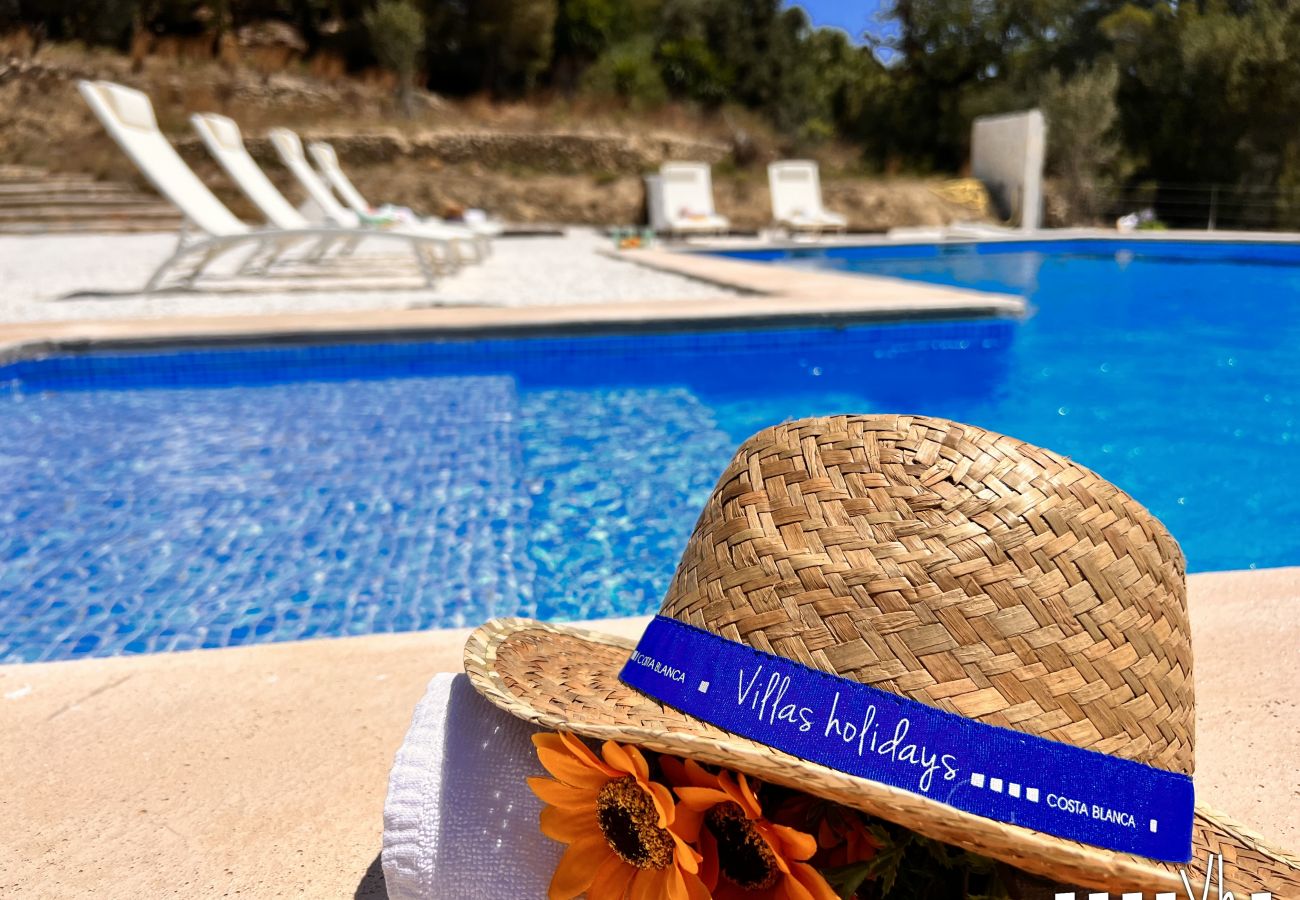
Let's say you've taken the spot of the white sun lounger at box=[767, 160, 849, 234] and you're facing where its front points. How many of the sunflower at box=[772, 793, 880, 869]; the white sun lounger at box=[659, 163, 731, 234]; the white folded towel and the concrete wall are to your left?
1

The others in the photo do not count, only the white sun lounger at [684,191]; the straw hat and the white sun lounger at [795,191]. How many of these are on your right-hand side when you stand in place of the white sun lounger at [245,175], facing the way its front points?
1

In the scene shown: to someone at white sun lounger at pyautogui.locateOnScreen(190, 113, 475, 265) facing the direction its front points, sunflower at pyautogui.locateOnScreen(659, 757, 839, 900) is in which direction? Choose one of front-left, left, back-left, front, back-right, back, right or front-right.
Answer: right

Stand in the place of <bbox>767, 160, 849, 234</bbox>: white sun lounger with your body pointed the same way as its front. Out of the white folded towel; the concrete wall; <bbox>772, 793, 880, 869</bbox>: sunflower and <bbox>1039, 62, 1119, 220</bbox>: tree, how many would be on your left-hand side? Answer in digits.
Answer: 2

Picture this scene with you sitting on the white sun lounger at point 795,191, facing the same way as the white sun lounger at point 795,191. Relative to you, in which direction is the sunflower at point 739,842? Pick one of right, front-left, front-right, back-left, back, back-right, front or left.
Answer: front-right

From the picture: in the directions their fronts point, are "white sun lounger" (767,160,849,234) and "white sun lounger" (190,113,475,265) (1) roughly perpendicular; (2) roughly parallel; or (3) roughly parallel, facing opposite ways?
roughly perpendicular

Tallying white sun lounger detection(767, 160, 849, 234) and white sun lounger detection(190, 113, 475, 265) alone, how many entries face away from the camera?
0

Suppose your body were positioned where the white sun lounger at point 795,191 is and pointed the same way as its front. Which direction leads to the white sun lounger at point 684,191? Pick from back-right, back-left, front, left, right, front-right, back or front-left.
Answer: back-right

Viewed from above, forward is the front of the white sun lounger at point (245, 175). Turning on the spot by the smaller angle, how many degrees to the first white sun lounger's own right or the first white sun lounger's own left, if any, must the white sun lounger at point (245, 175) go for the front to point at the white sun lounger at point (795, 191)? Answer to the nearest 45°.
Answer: approximately 45° to the first white sun lounger's own left

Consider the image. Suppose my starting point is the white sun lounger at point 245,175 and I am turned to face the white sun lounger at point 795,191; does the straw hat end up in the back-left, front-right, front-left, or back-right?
back-right

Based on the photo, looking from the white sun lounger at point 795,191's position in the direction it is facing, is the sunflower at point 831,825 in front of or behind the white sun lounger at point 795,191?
in front

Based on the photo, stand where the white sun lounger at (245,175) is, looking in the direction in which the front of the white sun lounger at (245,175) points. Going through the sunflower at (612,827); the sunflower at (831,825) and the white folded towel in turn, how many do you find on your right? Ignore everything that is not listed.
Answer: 3

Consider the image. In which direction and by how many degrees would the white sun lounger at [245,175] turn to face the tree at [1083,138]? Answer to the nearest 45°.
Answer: approximately 45° to its left

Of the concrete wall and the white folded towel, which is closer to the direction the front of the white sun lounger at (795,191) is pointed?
the white folded towel

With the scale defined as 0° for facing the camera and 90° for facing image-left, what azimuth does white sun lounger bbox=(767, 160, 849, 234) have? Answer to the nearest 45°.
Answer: approximately 315°

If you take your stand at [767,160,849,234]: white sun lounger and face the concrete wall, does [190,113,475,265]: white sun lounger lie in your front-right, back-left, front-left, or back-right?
back-right

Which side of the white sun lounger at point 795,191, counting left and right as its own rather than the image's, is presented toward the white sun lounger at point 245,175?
right

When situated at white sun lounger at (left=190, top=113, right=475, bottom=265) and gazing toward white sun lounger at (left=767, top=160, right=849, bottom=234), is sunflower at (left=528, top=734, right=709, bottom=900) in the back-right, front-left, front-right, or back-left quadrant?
back-right

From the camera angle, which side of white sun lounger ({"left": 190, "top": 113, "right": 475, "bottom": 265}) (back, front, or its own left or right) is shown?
right
